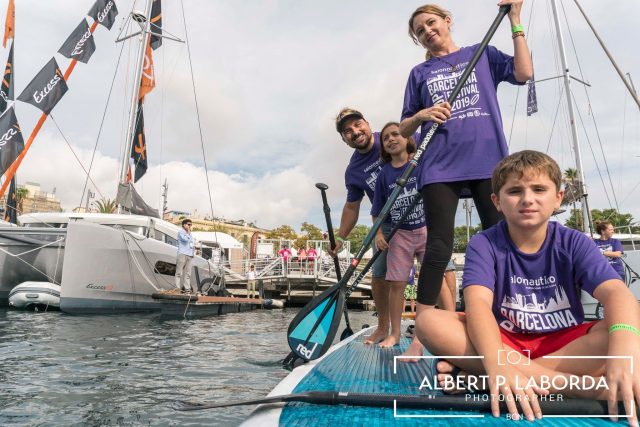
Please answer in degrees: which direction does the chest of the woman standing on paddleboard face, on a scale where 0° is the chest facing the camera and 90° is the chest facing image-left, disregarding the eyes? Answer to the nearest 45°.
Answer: approximately 0°

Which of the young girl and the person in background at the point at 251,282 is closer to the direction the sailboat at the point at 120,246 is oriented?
the young girl

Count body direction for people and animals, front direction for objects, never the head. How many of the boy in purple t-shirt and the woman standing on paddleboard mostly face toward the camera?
2

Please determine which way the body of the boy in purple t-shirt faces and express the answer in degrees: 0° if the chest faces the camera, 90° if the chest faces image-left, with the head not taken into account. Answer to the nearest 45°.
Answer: approximately 0°

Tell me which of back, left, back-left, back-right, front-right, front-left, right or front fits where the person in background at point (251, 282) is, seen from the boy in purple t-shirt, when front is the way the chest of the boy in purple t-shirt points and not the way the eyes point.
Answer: back-right

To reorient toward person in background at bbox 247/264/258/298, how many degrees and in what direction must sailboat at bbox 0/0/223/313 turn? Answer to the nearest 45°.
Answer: approximately 180°
